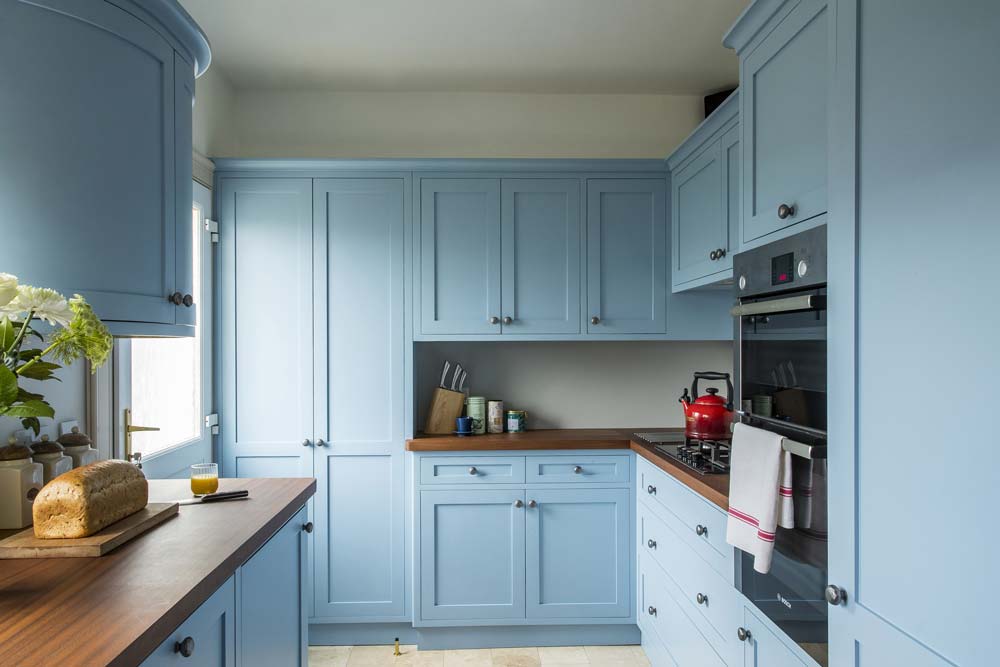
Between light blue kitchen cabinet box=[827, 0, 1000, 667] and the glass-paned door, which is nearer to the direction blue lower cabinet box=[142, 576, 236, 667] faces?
the light blue kitchen cabinet

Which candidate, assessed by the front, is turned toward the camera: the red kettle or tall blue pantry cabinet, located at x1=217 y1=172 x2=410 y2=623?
the tall blue pantry cabinet

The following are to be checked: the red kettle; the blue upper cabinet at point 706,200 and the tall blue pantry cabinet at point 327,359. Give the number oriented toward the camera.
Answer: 1

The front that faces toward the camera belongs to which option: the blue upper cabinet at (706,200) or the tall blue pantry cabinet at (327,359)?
the tall blue pantry cabinet

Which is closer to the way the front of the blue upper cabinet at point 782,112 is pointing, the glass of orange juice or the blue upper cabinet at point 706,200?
the glass of orange juice

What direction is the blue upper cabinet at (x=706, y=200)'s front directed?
to the viewer's left

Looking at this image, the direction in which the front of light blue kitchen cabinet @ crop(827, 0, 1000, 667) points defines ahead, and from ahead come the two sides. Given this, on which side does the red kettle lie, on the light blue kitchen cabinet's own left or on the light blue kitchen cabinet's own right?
on the light blue kitchen cabinet's own right

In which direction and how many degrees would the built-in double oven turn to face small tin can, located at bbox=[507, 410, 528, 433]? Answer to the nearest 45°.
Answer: approximately 90° to its right

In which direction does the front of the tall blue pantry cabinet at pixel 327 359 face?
toward the camera

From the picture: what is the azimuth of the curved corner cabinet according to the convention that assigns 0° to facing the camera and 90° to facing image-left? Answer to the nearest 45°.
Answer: approximately 315°

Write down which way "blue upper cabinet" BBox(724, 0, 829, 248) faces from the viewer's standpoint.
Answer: facing the viewer and to the left of the viewer

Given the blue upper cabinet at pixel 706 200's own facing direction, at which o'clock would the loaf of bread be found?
The loaf of bread is roughly at 10 o'clock from the blue upper cabinet.

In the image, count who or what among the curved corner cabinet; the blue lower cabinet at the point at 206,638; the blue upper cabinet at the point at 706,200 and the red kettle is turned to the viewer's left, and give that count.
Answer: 2

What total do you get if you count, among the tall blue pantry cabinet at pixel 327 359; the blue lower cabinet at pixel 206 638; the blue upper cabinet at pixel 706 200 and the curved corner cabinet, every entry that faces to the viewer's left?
1

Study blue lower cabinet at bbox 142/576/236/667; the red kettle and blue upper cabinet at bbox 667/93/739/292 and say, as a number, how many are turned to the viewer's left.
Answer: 2

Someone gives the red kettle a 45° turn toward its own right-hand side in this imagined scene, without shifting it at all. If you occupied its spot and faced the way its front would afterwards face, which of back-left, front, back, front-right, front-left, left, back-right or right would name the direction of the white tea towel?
back-left

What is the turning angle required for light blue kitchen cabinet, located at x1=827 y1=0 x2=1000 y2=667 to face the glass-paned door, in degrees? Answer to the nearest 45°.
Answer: approximately 45° to its right

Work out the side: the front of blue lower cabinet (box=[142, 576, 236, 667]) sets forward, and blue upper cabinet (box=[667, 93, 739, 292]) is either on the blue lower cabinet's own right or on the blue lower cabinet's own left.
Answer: on the blue lower cabinet's own left

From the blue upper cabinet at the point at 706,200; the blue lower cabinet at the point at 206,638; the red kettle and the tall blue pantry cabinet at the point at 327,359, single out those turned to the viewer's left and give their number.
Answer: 2

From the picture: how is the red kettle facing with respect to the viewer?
to the viewer's left

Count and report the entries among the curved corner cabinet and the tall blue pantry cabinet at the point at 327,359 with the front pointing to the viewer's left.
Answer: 0
